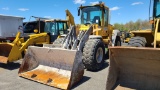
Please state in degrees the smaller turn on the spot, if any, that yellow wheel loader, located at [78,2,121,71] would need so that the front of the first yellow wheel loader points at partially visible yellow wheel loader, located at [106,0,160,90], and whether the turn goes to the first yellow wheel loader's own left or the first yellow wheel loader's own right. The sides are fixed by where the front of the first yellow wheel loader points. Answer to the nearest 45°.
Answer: approximately 45° to the first yellow wheel loader's own left

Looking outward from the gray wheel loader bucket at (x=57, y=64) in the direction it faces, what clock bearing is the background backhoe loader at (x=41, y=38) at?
The background backhoe loader is roughly at 4 o'clock from the gray wheel loader bucket.

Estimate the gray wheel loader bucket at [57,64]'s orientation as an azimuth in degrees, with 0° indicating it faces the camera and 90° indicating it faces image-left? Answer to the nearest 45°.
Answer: approximately 45°

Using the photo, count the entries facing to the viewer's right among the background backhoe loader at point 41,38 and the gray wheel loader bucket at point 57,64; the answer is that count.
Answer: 0

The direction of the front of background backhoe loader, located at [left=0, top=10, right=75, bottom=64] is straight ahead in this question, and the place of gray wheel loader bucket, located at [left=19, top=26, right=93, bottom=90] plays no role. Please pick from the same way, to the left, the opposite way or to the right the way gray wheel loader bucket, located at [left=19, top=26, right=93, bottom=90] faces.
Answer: the same way

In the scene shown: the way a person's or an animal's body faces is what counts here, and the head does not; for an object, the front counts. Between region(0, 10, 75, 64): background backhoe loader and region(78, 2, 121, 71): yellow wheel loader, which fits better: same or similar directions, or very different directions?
same or similar directions

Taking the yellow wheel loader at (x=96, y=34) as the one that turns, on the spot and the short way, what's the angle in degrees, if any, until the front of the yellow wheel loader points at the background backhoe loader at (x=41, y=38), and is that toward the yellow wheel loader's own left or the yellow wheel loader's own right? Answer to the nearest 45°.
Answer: approximately 90° to the yellow wheel loader's own right

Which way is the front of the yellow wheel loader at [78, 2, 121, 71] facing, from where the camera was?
facing the viewer and to the left of the viewer
